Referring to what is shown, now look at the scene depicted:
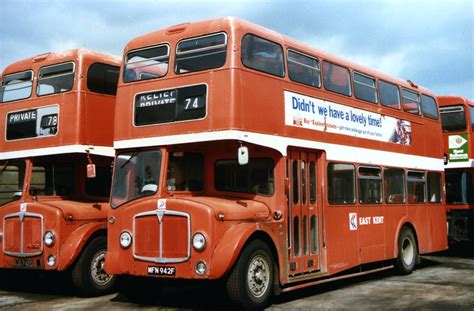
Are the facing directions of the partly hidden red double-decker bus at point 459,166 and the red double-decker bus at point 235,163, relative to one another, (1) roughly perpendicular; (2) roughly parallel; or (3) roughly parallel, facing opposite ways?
roughly parallel

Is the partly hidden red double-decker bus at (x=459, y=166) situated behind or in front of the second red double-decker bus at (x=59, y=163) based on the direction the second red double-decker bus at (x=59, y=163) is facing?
behind

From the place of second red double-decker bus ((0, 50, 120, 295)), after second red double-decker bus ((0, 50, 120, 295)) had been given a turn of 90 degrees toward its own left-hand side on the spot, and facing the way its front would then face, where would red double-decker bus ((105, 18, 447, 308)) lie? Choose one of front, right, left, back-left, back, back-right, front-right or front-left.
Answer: front

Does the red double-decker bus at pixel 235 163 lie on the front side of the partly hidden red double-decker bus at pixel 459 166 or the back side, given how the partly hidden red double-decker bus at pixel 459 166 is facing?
on the front side

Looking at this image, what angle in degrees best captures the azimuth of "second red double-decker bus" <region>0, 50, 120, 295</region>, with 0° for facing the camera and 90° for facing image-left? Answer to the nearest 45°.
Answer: approximately 45°

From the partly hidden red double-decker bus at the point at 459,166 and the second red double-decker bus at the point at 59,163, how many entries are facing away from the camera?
0

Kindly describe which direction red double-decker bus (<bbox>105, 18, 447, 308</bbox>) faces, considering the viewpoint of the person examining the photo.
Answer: facing the viewer and to the left of the viewer
